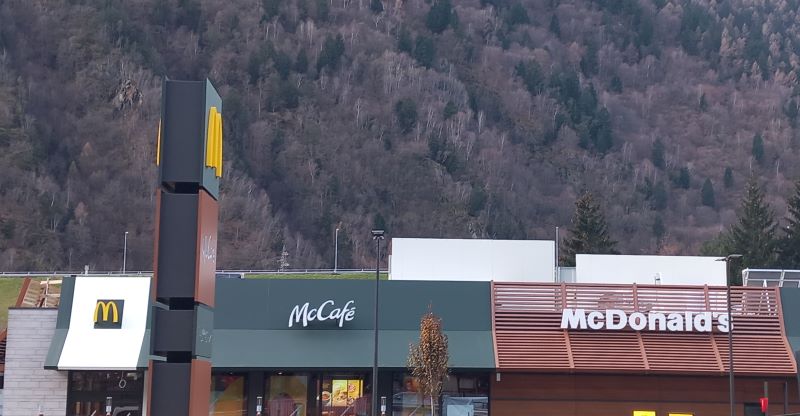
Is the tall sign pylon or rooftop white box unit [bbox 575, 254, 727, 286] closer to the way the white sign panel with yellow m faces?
the tall sign pylon

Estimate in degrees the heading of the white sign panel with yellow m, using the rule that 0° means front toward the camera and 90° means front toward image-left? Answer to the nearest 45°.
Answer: approximately 0°

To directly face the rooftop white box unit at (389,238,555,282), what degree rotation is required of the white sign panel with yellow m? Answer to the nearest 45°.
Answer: approximately 90° to its left

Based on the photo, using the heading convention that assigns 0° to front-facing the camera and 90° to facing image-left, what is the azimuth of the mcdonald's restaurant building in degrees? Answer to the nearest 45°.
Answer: approximately 0°
